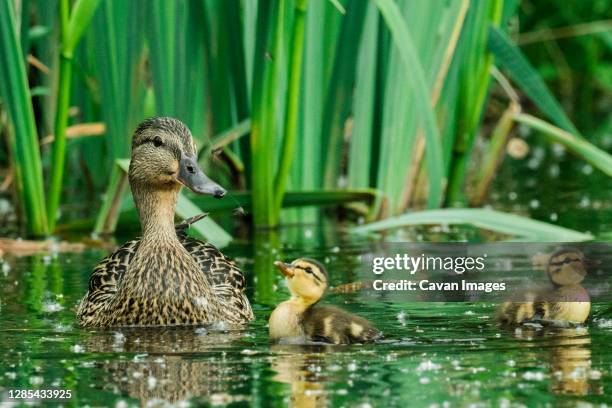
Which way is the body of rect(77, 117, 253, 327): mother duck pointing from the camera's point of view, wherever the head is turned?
toward the camera

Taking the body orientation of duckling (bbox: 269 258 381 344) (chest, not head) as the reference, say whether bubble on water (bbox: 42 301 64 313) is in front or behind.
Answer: in front

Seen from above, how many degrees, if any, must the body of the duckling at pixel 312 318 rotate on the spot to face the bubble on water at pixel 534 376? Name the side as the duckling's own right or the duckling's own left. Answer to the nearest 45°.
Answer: approximately 135° to the duckling's own left

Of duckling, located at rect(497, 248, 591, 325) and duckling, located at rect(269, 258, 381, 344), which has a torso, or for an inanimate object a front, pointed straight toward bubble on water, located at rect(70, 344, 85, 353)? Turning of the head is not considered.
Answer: duckling, located at rect(269, 258, 381, 344)

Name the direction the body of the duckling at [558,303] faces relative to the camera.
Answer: to the viewer's right

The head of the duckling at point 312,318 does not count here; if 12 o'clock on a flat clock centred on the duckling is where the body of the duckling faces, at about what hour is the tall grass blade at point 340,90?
The tall grass blade is roughly at 3 o'clock from the duckling.

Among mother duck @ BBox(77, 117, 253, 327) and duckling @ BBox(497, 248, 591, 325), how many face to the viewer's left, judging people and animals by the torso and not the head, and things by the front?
0

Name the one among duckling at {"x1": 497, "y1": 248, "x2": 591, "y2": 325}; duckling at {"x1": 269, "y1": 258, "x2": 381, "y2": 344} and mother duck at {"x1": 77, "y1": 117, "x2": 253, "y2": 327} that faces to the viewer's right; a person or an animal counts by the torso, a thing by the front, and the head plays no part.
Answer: duckling at {"x1": 497, "y1": 248, "x2": 591, "y2": 325}

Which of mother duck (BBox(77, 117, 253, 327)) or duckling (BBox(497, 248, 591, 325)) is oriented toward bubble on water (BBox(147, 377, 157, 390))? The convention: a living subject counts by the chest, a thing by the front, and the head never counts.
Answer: the mother duck

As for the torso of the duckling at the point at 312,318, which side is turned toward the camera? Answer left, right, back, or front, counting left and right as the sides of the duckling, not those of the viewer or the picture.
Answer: left
